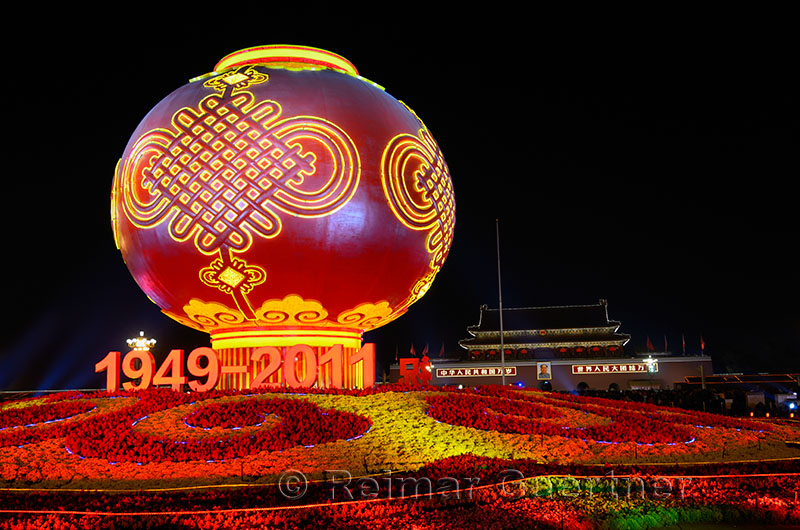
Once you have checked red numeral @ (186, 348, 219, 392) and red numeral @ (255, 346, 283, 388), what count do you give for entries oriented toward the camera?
2

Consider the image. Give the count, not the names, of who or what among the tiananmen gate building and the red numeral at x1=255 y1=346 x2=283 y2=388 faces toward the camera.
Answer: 2

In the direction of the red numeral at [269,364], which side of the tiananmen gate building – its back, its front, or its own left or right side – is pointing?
front

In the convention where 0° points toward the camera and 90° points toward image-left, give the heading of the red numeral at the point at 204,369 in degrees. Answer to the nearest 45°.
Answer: approximately 0°

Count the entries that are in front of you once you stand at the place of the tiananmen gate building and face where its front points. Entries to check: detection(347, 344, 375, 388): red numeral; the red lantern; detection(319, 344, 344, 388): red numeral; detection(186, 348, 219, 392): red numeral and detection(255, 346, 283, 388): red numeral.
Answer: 5

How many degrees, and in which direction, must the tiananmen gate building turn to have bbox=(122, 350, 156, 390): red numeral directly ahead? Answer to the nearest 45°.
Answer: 0° — it already faces it

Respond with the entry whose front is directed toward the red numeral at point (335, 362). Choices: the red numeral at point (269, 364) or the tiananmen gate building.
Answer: the tiananmen gate building

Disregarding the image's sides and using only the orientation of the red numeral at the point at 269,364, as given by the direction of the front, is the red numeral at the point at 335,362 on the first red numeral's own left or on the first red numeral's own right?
on the first red numeral's own left

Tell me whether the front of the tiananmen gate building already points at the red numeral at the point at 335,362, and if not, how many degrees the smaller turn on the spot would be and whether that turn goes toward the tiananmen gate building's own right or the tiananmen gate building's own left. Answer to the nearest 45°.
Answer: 0° — it already faces it

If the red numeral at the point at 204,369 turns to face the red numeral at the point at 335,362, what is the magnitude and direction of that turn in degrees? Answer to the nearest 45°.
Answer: approximately 90° to its left

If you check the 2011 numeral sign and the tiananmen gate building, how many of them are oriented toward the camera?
2

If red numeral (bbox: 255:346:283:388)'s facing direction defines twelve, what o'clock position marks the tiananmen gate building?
The tiananmen gate building is roughly at 7 o'clock from the red numeral.
